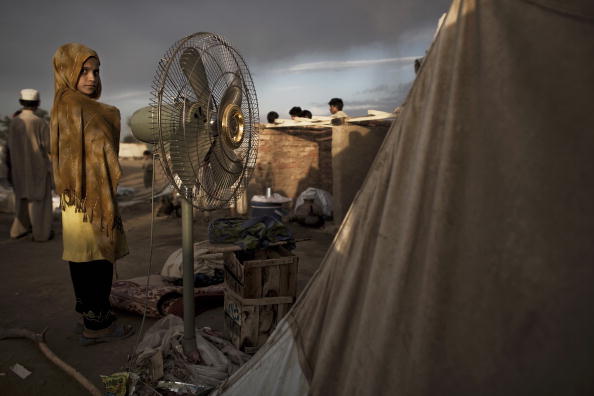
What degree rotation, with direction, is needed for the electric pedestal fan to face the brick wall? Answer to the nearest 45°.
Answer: approximately 135° to its left

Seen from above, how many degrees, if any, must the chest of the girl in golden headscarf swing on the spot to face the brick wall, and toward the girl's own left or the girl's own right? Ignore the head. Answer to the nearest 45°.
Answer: approximately 45° to the girl's own left

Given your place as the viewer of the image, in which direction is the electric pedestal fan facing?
facing the viewer and to the right of the viewer

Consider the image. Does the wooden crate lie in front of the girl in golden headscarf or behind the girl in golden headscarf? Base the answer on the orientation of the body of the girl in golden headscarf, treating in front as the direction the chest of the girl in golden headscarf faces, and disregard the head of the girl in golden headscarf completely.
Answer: in front

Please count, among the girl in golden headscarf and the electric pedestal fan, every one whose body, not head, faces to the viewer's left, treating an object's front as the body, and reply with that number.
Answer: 0

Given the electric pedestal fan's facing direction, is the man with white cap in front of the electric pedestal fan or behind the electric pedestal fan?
behind
